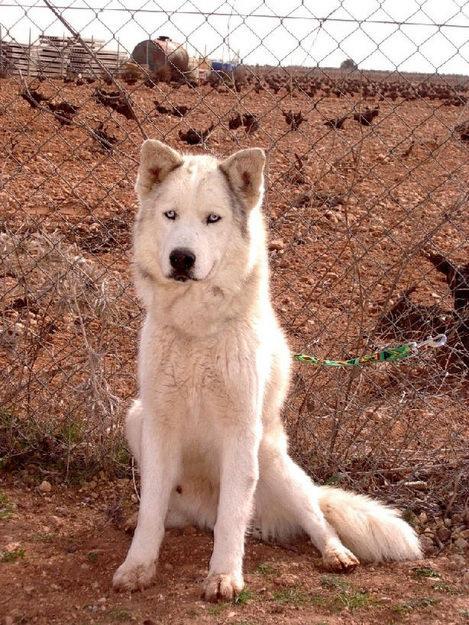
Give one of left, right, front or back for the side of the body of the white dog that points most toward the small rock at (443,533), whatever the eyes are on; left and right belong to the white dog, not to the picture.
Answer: left

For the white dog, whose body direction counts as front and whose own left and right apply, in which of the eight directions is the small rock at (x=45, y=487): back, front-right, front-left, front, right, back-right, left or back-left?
back-right

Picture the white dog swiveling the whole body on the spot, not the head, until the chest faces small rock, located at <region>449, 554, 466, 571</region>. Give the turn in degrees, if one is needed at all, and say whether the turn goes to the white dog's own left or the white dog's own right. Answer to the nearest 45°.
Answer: approximately 90° to the white dog's own left

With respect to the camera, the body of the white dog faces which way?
toward the camera

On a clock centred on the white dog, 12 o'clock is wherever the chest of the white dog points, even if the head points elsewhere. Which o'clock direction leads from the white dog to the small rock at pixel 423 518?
The small rock is roughly at 8 o'clock from the white dog.

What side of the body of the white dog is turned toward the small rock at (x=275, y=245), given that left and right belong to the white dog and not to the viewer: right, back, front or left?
back

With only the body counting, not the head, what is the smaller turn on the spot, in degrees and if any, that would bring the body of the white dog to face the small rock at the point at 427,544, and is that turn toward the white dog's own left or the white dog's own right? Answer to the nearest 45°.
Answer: approximately 90° to the white dog's own left
